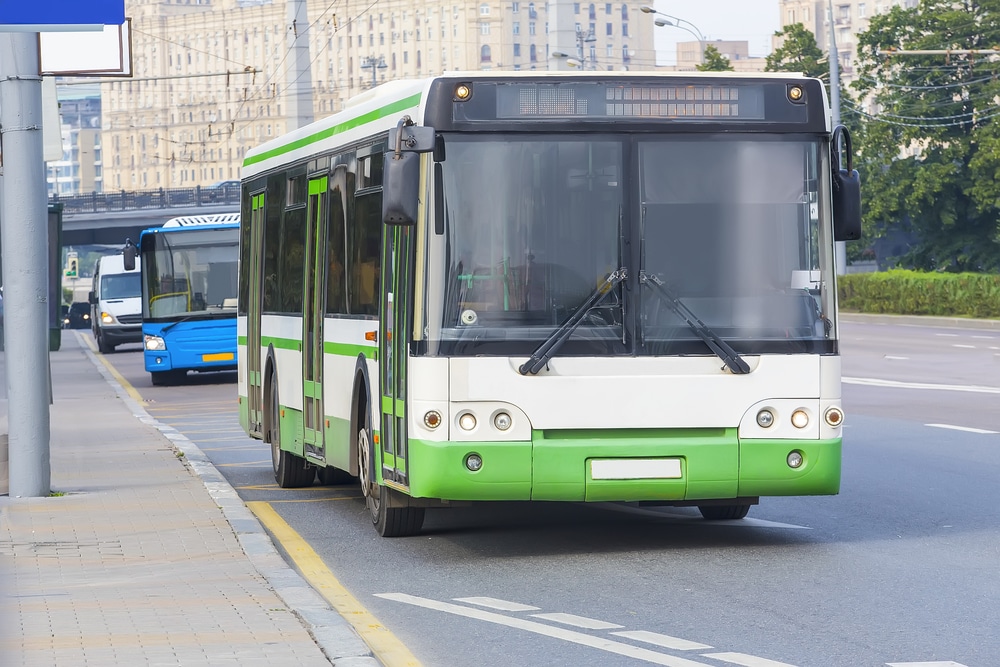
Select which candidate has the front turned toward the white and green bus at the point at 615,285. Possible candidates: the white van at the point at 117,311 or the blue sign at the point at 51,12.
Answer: the white van

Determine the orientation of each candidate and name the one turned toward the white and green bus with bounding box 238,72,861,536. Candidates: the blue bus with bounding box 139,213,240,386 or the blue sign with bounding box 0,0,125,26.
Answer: the blue bus

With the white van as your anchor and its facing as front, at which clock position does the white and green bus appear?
The white and green bus is roughly at 12 o'clock from the white van.

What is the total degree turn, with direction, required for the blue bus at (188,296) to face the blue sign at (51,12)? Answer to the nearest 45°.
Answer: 0° — it already faces it

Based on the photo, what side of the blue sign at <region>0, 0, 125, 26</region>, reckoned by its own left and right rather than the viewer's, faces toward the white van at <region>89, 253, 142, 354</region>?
back

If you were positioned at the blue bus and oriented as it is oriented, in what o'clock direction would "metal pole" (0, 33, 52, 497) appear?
The metal pole is roughly at 12 o'clock from the blue bus.

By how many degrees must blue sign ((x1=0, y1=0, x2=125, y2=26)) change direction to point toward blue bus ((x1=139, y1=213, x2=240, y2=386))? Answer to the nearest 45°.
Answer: approximately 180°

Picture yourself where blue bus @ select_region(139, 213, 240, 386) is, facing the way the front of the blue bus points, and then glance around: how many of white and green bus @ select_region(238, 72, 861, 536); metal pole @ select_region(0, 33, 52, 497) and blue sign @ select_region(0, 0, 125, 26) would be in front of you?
3
